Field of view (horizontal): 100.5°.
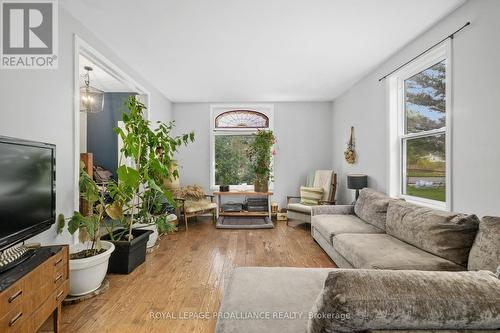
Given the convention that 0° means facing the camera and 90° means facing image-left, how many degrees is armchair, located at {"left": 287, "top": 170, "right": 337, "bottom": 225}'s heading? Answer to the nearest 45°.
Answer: approximately 45°

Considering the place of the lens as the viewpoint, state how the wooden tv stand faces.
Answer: facing the viewer and to the right of the viewer

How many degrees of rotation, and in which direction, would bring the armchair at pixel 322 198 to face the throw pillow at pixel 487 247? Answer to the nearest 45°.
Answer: approximately 45° to its left

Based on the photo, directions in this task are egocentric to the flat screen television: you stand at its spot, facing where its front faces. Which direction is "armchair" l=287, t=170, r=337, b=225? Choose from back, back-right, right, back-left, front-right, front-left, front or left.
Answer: front-left

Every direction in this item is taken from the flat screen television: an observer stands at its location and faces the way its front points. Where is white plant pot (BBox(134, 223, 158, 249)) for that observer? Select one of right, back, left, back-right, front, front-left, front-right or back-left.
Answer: left

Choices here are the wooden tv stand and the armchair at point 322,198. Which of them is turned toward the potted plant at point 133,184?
the armchair

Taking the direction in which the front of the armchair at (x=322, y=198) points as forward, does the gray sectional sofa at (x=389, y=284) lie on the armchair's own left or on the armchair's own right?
on the armchair's own left

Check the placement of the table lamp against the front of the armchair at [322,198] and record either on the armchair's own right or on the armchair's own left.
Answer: on the armchair's own left

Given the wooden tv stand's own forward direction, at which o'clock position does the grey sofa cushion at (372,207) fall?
The grey sofa cushion is roughly at 11 o'clock from the wooden tv stand.

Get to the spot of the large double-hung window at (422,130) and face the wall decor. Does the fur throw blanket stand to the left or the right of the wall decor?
left

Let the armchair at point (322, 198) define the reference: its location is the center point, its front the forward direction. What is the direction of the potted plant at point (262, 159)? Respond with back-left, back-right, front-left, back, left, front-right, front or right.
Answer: front-right

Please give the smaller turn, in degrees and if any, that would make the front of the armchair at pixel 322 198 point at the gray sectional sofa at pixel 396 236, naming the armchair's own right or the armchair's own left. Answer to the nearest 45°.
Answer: approximately 45° to the armchair's own left

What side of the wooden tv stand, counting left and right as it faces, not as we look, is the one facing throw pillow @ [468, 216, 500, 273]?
front

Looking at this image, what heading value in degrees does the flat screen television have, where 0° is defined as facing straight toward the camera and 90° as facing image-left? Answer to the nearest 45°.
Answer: approximately 315°

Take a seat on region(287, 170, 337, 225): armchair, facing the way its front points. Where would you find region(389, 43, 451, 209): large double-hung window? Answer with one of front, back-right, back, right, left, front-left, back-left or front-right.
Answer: left

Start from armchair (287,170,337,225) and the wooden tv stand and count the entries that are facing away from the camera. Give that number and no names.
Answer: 0

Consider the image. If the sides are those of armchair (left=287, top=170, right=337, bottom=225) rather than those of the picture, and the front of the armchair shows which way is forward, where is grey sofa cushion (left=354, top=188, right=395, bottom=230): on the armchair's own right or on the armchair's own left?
on the armchair's own left

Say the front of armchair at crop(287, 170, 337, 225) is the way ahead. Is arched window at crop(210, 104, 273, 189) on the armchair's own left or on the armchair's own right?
on the armchair's own right
